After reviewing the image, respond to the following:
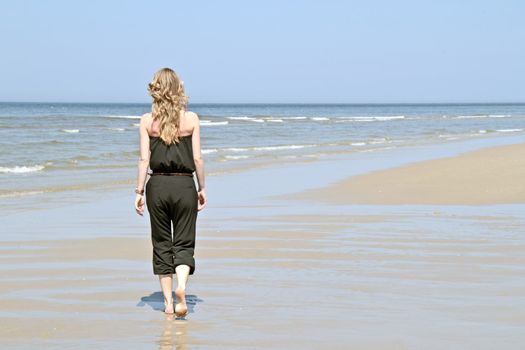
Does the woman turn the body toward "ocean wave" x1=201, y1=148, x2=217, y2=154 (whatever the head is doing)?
yes

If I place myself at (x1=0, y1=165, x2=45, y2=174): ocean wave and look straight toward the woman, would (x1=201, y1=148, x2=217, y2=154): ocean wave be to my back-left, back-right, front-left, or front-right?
back-left

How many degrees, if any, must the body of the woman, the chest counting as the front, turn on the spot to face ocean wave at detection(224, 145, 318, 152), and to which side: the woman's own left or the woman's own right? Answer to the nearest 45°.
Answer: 0° — they already face it

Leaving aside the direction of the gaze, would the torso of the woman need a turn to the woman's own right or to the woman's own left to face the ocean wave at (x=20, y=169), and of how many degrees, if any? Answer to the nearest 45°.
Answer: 0° — they already face it

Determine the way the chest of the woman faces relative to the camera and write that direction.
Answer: away from the camera

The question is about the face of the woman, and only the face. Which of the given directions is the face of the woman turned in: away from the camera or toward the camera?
away from the camera
